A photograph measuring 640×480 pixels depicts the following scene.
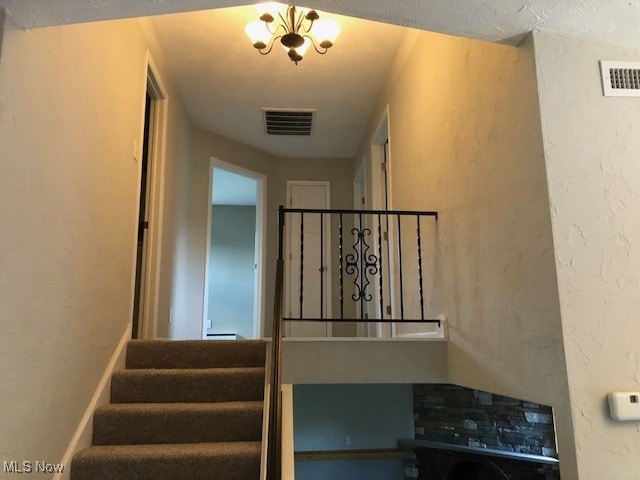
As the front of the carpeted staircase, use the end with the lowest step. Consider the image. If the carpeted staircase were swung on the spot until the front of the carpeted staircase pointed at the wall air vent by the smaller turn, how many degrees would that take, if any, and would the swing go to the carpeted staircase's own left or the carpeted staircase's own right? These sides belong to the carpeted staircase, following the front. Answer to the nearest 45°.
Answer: approximately 45° to the carpeted staircase's own left

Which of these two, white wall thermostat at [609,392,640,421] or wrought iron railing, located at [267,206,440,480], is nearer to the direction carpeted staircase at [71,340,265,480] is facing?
the white wall thermostat

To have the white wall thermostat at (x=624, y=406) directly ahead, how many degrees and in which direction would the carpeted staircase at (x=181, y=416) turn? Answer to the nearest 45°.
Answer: approximately 45° to its left

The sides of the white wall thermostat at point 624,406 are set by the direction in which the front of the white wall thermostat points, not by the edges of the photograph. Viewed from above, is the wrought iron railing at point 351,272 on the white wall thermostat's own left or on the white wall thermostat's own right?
on the white wall thermostat's own right
